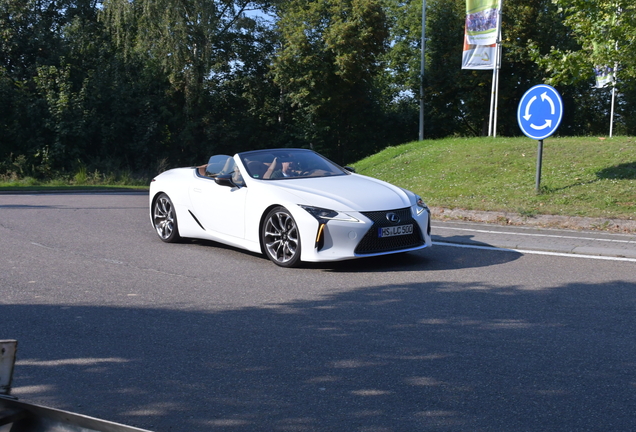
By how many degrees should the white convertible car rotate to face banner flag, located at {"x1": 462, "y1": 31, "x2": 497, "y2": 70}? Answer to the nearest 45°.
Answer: approximately 135° to its left

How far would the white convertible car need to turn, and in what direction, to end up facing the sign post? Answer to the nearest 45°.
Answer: approximately 90° to its left

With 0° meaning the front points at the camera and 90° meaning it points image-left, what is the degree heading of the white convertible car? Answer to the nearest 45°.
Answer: approximately 315°

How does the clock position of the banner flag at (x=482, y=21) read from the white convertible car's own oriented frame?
The banner flag is roughly at 8 o'clock from the white convertible car.

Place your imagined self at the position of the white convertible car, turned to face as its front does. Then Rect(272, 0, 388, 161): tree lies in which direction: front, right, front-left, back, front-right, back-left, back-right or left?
back-left

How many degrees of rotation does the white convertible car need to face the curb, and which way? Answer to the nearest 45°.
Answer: approximately 90° to its left

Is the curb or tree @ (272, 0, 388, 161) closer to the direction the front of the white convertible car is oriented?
the curb

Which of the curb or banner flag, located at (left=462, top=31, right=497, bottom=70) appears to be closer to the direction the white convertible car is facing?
the curb
